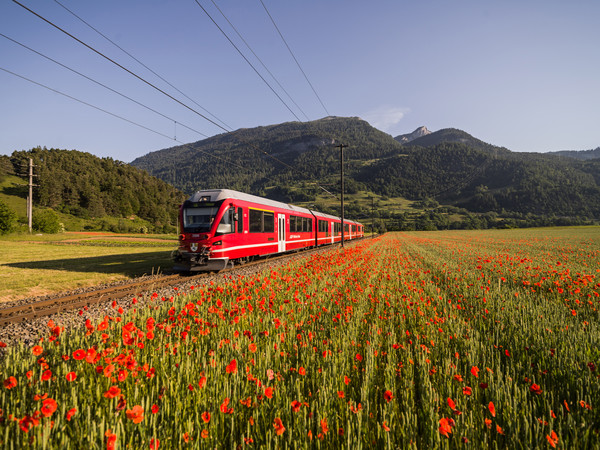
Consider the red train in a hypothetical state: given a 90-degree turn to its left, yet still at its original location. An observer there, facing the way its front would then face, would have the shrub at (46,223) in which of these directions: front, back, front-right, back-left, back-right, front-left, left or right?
back

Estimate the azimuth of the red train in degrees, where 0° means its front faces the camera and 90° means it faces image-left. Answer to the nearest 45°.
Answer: approximately 45°

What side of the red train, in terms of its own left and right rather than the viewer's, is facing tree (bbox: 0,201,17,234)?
right

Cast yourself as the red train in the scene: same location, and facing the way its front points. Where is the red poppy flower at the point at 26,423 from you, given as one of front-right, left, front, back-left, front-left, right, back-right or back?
front-left
